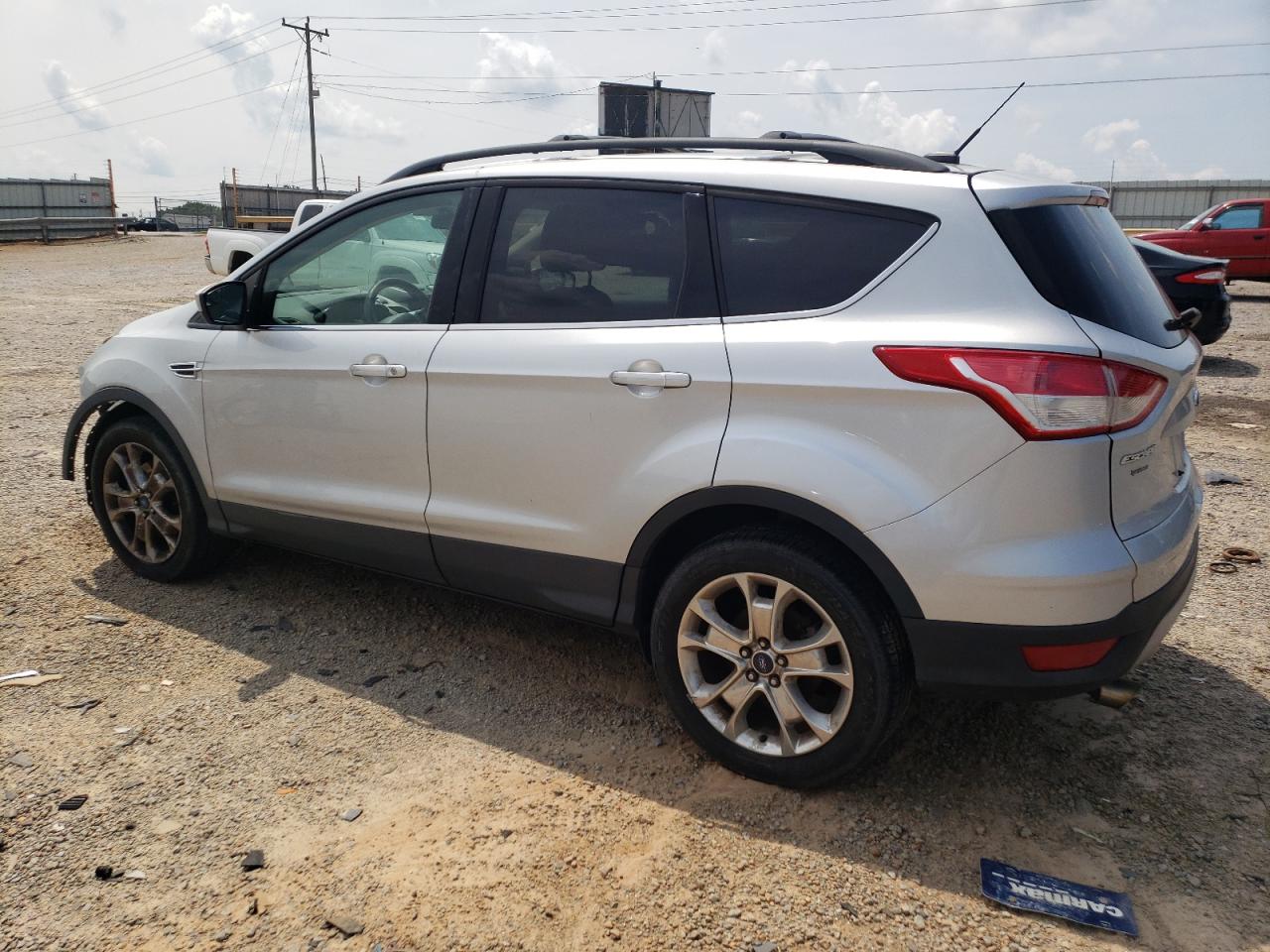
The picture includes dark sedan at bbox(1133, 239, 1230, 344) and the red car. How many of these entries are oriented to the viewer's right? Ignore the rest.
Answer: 0

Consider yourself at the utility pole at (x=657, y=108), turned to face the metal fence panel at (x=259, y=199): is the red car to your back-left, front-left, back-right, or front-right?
back-left

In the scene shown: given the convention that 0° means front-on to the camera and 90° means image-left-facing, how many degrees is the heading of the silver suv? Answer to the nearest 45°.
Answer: approximately 135°

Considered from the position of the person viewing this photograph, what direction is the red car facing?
facing to the left of the viewer

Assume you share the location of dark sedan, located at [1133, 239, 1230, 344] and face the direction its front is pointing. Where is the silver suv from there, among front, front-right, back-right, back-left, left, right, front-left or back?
back-left

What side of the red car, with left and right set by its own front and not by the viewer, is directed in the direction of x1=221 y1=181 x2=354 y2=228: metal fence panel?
front

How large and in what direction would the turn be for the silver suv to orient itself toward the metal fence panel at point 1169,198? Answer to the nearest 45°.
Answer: approximately 90° to its right

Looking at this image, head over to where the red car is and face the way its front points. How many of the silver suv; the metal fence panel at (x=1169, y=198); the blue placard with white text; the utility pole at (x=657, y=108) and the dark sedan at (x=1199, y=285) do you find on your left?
3

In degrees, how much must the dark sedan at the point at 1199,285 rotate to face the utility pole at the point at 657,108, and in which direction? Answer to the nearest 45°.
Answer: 0° — it already faces it

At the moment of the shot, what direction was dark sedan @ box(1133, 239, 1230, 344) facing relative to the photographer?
facing away from the viewer and to the left of the viewer

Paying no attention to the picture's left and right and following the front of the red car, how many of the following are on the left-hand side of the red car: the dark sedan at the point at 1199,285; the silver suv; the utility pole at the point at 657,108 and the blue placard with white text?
3

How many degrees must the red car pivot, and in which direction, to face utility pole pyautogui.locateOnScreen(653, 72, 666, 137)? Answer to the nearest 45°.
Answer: approximately 45° to its right

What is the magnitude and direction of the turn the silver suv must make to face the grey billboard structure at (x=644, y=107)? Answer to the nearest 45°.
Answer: approximately 45° to its right
